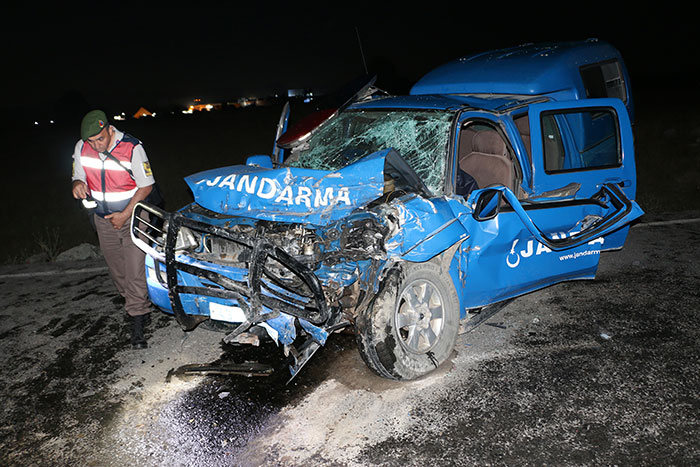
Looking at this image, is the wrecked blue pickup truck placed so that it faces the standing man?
no

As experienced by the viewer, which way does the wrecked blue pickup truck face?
facing the viewer and to the left of the viewer
